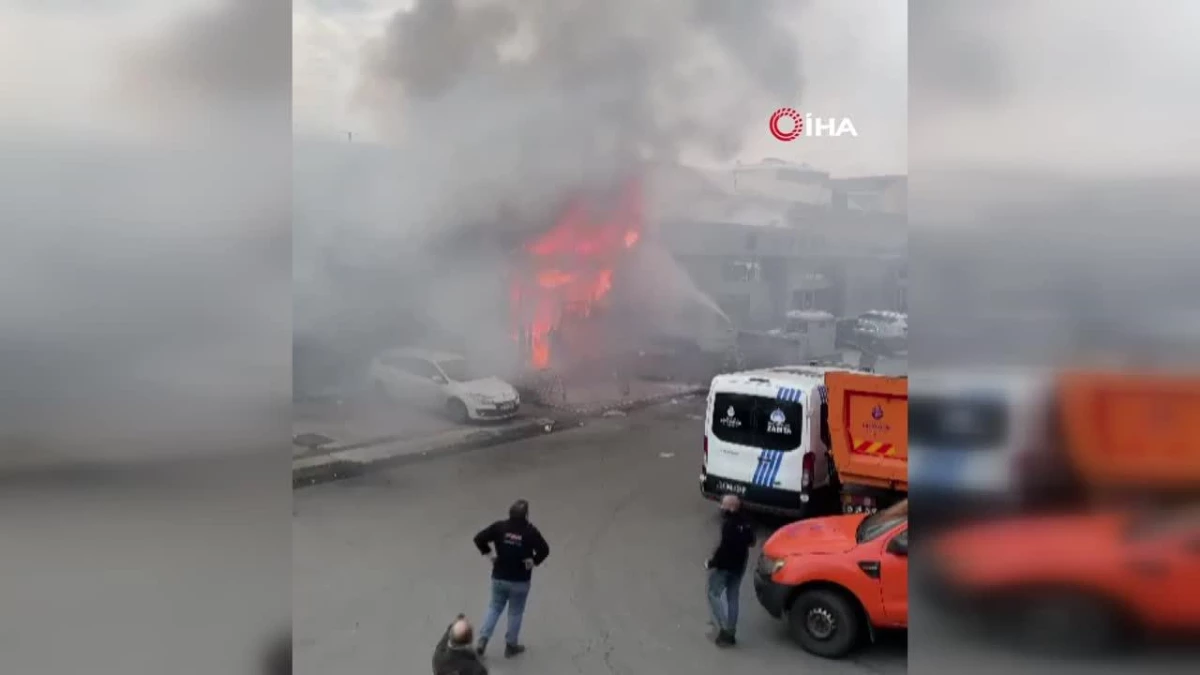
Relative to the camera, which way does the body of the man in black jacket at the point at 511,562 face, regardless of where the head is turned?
away from the camera

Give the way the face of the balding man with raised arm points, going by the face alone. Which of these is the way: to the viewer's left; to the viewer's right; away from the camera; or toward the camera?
away from the camera

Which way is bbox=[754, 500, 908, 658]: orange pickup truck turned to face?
to the viewer's left

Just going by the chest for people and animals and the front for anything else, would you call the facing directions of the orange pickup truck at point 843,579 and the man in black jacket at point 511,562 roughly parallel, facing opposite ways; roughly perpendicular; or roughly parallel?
roughly perpendicular

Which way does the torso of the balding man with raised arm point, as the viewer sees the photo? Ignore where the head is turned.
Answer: away from the camera

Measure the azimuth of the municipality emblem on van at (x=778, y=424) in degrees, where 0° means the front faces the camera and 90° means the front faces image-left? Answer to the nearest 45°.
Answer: approximately 0°

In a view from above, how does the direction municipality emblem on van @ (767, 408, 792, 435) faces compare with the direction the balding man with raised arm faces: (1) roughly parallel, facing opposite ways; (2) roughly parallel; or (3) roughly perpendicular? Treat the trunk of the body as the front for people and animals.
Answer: roughly parallel, facing opposite ways
